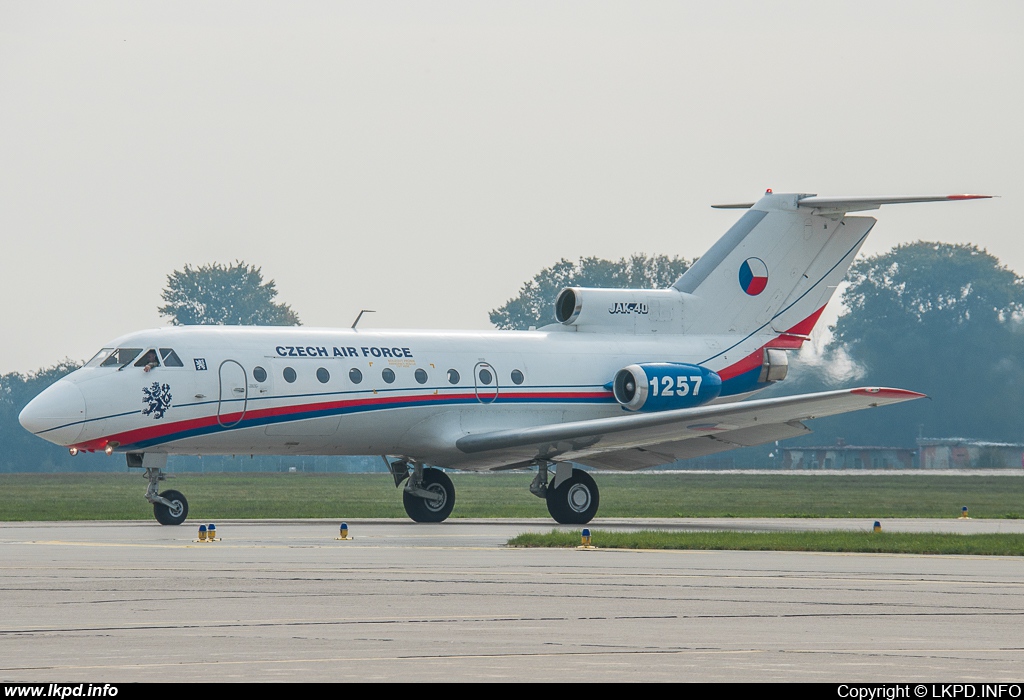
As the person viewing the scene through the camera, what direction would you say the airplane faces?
facing the viewer and to the left of the viewer
